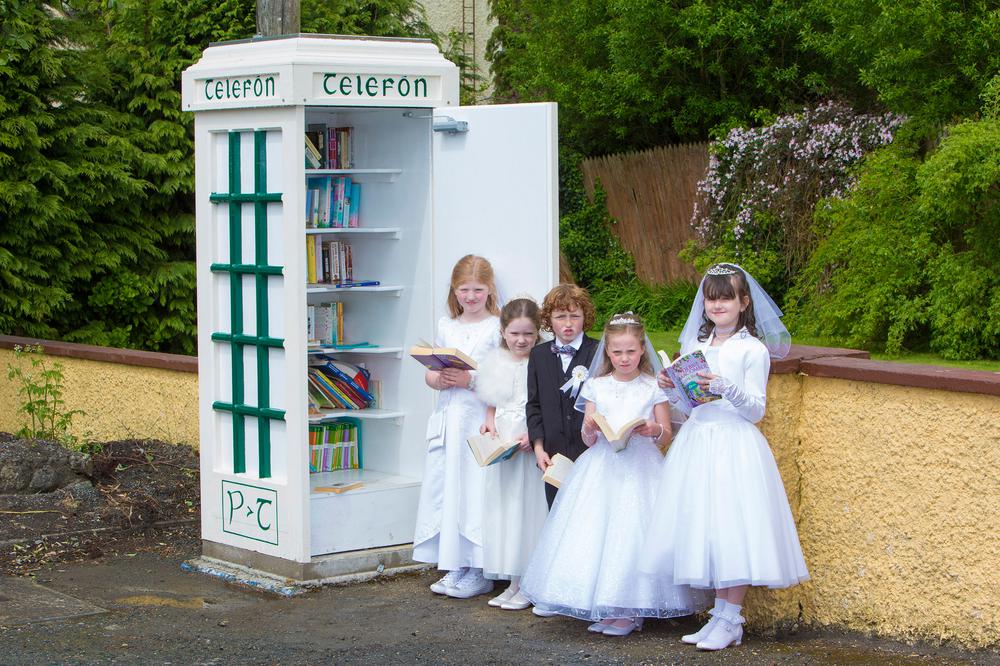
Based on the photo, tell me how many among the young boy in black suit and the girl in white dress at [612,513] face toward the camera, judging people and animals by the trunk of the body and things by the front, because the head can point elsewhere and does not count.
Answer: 2

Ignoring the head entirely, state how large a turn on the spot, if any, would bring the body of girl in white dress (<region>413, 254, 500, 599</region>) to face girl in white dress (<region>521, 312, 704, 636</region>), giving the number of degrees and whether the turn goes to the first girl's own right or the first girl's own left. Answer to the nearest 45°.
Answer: approximately 90° to the first girl's own left

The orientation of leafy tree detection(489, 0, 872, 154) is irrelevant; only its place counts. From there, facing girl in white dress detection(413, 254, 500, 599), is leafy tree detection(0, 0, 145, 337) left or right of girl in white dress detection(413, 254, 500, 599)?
right

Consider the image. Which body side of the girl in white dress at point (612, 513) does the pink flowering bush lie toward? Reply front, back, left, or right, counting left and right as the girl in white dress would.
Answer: back

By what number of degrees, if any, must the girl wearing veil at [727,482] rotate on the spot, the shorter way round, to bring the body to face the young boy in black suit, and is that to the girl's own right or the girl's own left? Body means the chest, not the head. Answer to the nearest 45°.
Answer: approximately 90° to the girl's own right

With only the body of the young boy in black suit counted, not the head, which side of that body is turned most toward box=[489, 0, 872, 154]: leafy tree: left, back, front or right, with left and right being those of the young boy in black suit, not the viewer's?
back

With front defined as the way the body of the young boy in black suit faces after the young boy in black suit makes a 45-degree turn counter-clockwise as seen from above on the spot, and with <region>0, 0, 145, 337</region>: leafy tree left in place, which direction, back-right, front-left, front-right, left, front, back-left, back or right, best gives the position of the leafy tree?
back

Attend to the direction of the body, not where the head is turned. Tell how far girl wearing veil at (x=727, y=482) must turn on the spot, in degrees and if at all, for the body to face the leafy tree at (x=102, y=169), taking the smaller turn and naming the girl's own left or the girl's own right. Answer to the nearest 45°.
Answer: approximately 90° to the girl's own right
